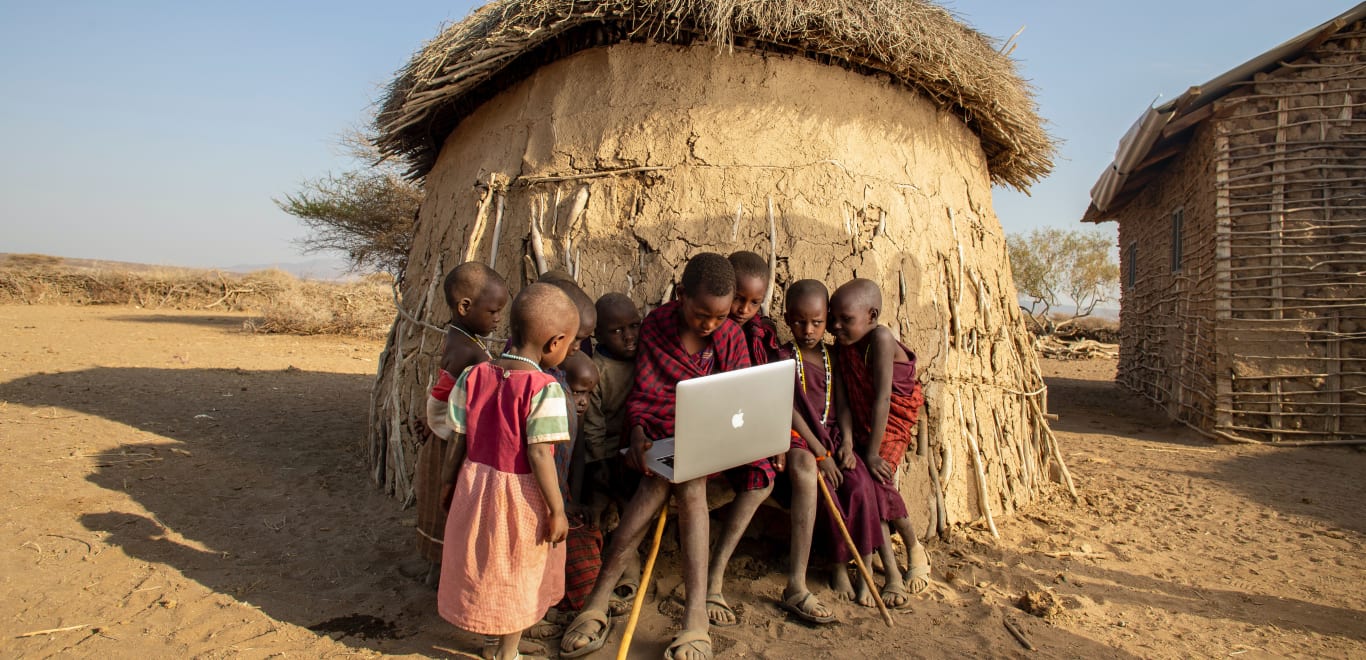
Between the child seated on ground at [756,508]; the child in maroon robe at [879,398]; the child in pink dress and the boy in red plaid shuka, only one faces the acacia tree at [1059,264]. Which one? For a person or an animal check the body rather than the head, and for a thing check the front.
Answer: the child in pink dress

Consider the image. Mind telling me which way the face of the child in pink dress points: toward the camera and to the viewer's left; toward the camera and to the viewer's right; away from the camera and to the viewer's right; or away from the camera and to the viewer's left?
away from the camera and to the viewer's right

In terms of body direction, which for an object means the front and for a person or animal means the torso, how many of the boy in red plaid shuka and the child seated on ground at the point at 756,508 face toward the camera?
2

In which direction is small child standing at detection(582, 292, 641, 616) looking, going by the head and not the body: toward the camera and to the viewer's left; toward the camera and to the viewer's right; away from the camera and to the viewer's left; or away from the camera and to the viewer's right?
toward the camera and to the viewer's right

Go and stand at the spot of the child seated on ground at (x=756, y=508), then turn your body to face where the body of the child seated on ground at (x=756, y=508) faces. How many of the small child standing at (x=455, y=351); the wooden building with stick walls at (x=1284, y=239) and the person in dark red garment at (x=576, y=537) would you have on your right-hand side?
2

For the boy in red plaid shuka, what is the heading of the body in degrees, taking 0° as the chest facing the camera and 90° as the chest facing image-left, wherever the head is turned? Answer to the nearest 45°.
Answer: approximately 0°

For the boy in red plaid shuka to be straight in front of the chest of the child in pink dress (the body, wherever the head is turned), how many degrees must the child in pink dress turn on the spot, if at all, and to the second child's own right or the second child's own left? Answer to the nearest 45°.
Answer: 0° — they already face them

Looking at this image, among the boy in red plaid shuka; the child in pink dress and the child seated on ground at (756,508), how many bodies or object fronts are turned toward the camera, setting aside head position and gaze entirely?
2

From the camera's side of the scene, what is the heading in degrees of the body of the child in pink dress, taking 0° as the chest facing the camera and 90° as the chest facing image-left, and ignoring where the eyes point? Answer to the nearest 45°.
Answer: approximately 225°

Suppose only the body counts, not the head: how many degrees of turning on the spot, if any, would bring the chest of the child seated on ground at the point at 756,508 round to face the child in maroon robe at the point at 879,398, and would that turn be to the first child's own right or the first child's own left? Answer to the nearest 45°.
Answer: approximately 135° to the first child's own left
